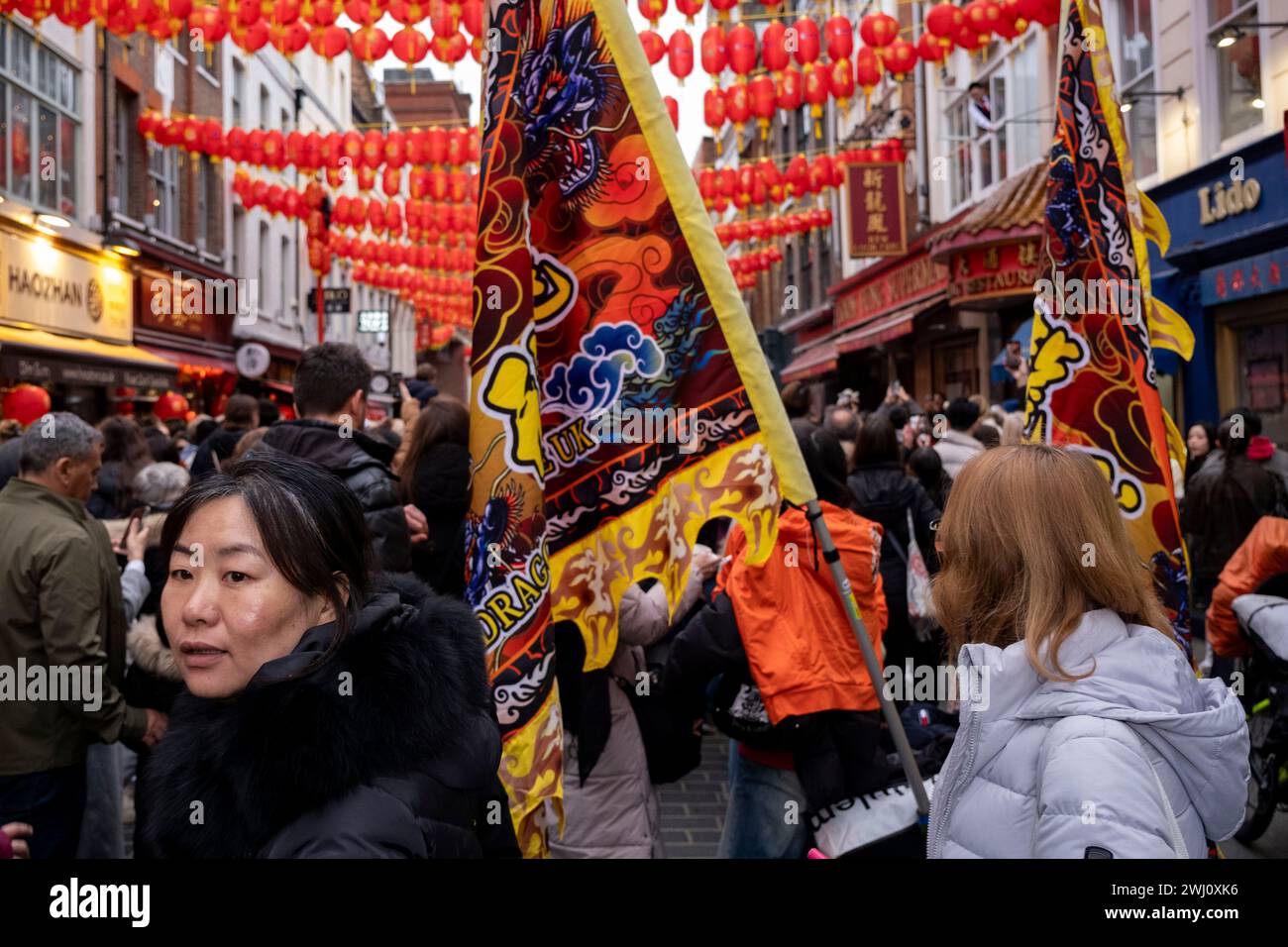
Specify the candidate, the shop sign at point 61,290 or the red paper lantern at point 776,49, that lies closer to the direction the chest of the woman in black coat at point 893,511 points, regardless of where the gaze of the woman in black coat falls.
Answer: the red paper lantern

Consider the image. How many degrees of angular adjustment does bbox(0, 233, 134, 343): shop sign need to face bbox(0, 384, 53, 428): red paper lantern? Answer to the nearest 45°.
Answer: approximately 45° to its right

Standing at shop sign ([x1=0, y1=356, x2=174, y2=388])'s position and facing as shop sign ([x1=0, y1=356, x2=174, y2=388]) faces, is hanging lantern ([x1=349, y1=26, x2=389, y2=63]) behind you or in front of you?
in front

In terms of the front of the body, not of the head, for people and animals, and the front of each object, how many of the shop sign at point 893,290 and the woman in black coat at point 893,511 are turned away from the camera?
1

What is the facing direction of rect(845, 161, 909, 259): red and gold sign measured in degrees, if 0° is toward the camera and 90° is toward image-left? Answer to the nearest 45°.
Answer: approximately 0°

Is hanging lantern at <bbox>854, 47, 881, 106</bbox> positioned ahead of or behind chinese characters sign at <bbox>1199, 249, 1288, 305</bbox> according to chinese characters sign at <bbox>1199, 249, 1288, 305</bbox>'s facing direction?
ahead

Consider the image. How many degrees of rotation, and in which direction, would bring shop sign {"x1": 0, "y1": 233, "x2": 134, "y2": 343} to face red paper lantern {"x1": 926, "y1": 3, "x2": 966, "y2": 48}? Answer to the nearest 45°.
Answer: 0° — it already faces it

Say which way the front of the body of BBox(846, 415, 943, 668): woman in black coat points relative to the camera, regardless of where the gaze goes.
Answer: away from the camera

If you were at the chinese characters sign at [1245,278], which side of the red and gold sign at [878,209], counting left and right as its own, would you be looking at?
front

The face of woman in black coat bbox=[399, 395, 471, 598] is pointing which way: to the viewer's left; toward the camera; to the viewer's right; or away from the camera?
away from the camera
